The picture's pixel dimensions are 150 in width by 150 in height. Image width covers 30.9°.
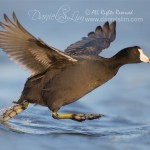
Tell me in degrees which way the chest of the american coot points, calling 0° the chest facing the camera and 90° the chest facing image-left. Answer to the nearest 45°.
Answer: approximately 270°
